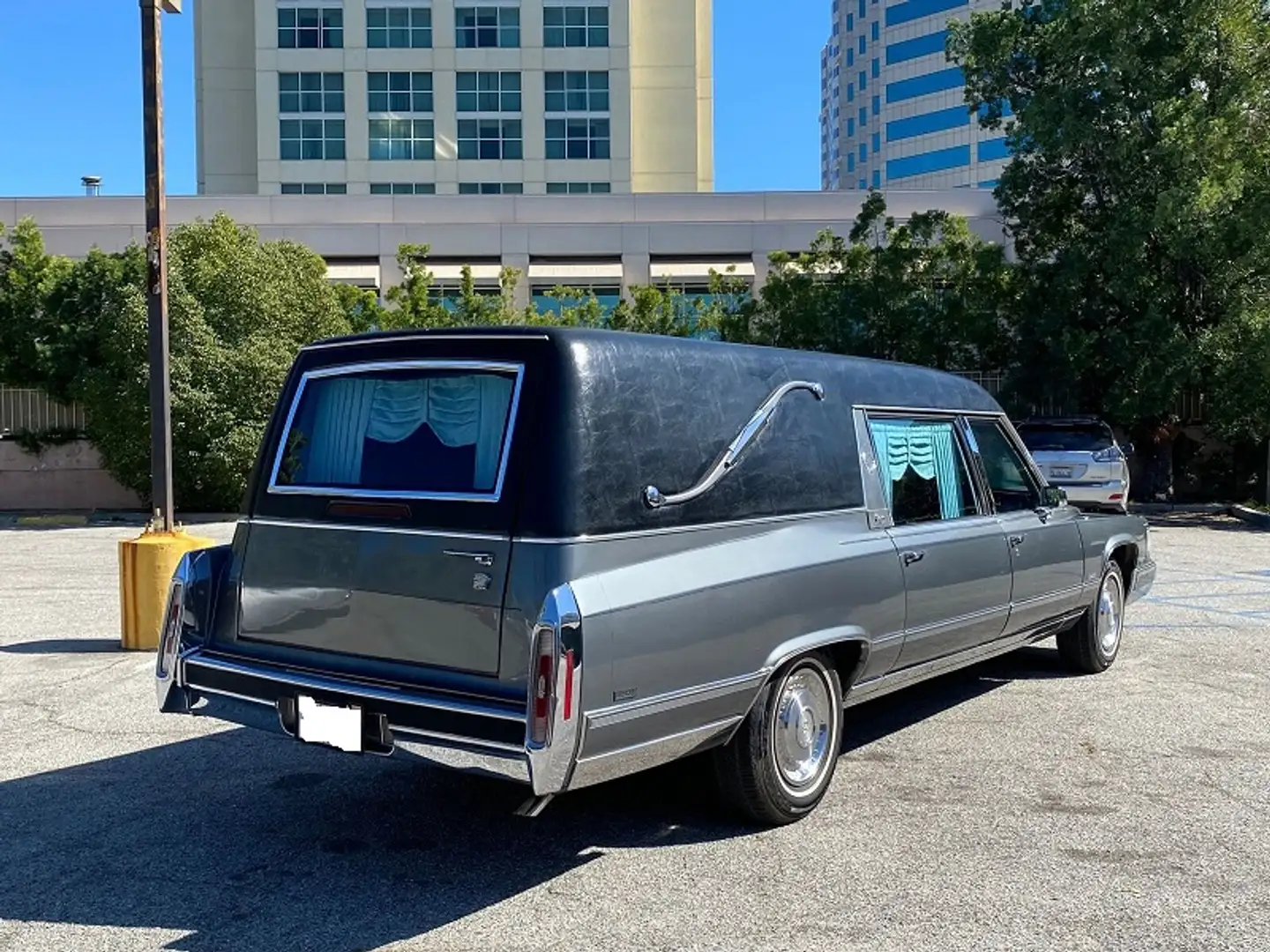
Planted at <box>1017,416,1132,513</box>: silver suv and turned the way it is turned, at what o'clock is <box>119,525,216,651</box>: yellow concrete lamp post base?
The yellow concrete lamp post base is roughly at 7 o'clock from the silver suv.

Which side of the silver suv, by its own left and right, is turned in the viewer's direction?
back

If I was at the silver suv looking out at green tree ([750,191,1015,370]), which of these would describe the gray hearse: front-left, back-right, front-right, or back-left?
back-left

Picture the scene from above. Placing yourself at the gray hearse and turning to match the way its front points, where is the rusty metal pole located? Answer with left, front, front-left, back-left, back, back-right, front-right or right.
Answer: left

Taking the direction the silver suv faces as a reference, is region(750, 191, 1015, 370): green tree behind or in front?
in front

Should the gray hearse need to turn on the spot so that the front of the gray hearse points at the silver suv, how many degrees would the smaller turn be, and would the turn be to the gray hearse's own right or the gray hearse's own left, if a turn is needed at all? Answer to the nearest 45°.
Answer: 0° — it already faces it

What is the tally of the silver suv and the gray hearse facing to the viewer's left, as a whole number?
0

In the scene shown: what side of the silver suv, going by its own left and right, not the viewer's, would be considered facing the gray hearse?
back

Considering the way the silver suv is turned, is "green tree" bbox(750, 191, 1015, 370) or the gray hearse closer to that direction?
the green tree

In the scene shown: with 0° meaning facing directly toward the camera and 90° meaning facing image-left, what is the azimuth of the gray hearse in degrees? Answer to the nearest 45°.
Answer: approximately 225°

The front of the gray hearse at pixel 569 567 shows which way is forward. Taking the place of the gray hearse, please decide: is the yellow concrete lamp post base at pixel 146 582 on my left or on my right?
on my left

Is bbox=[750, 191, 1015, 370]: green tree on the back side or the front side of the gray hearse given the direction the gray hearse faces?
on the front side
